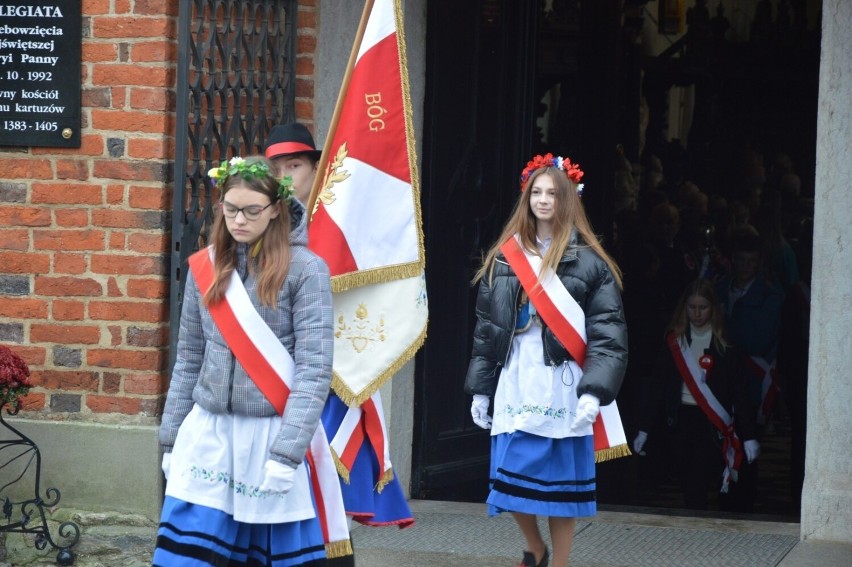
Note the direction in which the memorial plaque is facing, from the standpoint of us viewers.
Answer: facing the viewer

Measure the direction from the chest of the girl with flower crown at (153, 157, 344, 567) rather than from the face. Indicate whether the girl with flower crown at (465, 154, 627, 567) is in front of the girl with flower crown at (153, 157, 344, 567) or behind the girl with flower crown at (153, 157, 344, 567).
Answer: behind

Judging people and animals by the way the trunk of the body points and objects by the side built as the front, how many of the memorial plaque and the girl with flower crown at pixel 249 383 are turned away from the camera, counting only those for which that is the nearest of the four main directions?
0

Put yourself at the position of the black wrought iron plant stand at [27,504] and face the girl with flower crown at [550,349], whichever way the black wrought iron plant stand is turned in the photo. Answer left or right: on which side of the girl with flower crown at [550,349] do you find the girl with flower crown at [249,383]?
right

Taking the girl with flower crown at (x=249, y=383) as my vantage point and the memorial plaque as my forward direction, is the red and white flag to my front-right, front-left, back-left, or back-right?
front-right

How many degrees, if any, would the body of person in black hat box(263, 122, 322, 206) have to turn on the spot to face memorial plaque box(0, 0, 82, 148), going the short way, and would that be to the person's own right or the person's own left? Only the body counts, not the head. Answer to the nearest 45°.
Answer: approximately 90° to the person's own right

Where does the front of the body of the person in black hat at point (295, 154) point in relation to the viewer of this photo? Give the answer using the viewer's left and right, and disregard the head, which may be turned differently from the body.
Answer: facing the viewer and to the left of the viewer

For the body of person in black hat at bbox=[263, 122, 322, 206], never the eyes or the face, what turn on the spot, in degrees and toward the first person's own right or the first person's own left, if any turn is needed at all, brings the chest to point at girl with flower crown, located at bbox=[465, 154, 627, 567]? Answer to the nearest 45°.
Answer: approximately 135° to the first person's own left

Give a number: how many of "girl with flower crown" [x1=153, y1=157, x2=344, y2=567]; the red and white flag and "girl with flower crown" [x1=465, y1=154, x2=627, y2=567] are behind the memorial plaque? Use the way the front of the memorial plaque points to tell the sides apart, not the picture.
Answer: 0

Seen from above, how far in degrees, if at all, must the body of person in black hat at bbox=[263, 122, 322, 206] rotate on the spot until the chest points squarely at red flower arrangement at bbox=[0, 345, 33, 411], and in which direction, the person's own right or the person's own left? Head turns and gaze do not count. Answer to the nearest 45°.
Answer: approximately 45° to the person's own right

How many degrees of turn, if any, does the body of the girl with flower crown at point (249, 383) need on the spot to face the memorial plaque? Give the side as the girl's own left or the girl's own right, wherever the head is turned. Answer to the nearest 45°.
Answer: approximately 90° to the girl's own right

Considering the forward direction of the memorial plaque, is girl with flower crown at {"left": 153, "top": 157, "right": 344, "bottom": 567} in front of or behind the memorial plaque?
in front

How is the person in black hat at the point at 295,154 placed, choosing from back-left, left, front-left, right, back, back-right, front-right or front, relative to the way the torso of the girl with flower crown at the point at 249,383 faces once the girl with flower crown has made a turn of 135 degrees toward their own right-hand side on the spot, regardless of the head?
front
